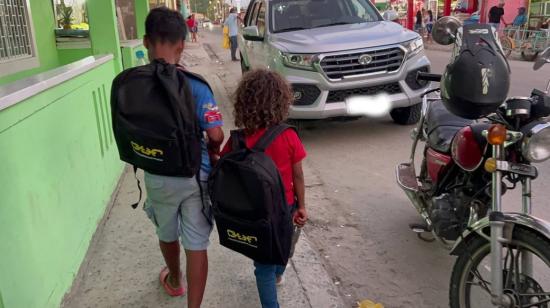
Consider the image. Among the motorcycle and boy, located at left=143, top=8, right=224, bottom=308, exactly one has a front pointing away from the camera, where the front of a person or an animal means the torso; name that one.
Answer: the boy

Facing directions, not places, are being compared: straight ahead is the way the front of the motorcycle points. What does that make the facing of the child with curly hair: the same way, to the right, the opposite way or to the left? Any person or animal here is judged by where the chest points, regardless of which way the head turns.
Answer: the opposite way

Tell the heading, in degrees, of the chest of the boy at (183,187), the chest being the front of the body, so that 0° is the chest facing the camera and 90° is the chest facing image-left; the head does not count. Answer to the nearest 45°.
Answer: approximately 180°

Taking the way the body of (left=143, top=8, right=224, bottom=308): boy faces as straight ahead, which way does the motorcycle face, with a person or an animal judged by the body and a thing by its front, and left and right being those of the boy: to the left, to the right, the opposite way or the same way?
the opposite way

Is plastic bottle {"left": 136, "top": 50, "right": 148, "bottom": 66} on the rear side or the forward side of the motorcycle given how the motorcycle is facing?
on the rear side

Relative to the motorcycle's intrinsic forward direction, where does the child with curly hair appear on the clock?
The child with curly hair is roughly at 4 o'clock from the motorcycle.

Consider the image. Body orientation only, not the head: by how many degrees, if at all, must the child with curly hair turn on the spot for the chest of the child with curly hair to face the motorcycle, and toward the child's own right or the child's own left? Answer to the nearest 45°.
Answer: approximately 90° to the child's own right

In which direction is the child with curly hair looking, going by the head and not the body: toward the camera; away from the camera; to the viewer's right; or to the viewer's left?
away from the camera

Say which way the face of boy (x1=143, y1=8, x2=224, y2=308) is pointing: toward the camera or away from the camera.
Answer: away from the camera

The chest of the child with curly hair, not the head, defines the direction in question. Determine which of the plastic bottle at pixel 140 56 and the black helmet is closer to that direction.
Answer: the plastic bottle

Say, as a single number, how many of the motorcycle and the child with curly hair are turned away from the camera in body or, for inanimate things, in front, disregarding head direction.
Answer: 1

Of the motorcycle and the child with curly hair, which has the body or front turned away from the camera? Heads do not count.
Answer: the child with curly hair

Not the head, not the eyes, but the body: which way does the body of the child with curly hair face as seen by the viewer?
away from the camera

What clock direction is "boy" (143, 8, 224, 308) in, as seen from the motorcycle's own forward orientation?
The boy is roughly at 4 o'clock from the motorcycle.
